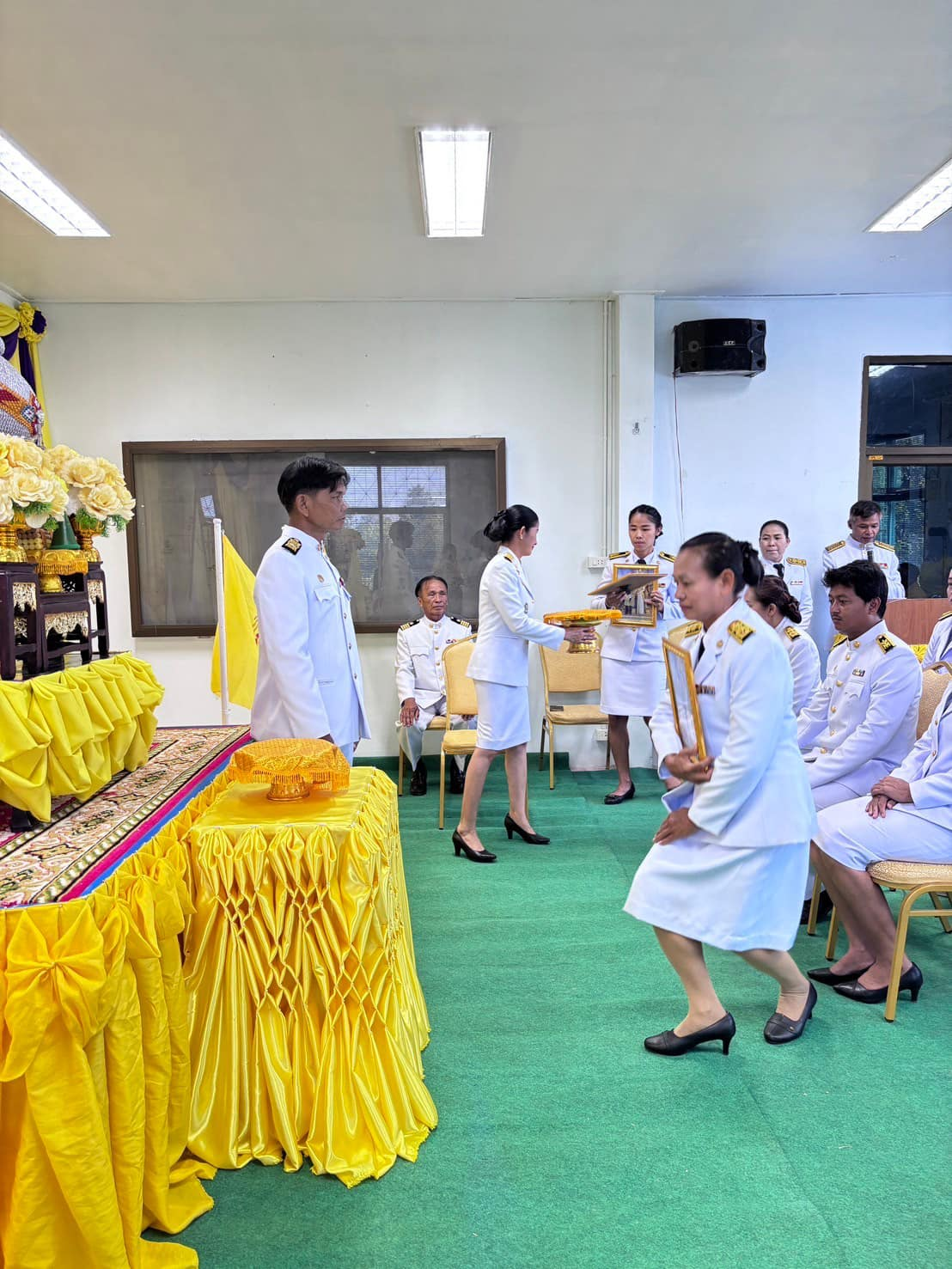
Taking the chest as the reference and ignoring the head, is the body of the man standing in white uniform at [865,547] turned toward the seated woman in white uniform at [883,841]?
yes

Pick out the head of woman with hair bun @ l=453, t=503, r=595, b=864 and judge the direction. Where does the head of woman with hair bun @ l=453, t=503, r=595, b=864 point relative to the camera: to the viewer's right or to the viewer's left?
to the viewer's right

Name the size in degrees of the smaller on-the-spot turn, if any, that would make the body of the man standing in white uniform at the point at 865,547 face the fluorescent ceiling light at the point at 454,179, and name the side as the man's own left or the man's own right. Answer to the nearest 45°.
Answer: approximately 45° to the man's own right

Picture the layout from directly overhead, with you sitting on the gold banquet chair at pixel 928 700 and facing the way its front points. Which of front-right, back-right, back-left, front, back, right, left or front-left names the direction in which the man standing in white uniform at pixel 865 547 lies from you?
right

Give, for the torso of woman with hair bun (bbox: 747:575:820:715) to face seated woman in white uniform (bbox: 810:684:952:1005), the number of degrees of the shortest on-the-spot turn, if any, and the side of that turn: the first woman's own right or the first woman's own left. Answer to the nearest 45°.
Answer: approximately 90° to the first woman's own left

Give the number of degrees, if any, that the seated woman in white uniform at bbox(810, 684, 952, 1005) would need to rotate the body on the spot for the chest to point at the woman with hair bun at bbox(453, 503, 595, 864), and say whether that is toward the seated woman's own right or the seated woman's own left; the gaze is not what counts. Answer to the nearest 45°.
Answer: approximately 45° to the seated woman's own right

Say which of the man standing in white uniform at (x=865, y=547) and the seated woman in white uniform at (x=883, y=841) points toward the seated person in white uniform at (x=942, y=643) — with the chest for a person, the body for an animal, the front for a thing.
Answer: the man standing in white uniform

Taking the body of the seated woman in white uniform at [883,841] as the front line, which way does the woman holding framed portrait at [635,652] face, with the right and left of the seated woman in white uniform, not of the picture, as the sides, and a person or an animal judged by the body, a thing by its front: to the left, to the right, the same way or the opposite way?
to the left

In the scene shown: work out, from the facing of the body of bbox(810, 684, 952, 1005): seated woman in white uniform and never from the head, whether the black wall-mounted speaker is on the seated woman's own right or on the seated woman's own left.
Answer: on the seated woman's own right

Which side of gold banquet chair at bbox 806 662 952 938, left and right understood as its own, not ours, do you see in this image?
left

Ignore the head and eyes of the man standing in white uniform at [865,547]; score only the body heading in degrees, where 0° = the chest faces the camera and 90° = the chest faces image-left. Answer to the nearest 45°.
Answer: approximately 0°

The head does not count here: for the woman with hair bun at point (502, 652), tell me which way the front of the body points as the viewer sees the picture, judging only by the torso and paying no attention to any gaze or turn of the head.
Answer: to the viewer's right

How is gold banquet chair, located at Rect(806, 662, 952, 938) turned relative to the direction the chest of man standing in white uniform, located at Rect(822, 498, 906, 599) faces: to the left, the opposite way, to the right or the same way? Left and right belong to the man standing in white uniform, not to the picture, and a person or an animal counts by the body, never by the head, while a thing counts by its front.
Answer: to the right

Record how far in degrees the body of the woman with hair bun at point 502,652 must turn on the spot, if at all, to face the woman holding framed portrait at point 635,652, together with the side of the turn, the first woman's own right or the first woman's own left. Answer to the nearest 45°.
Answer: approximately 45° to the first woman's own left
